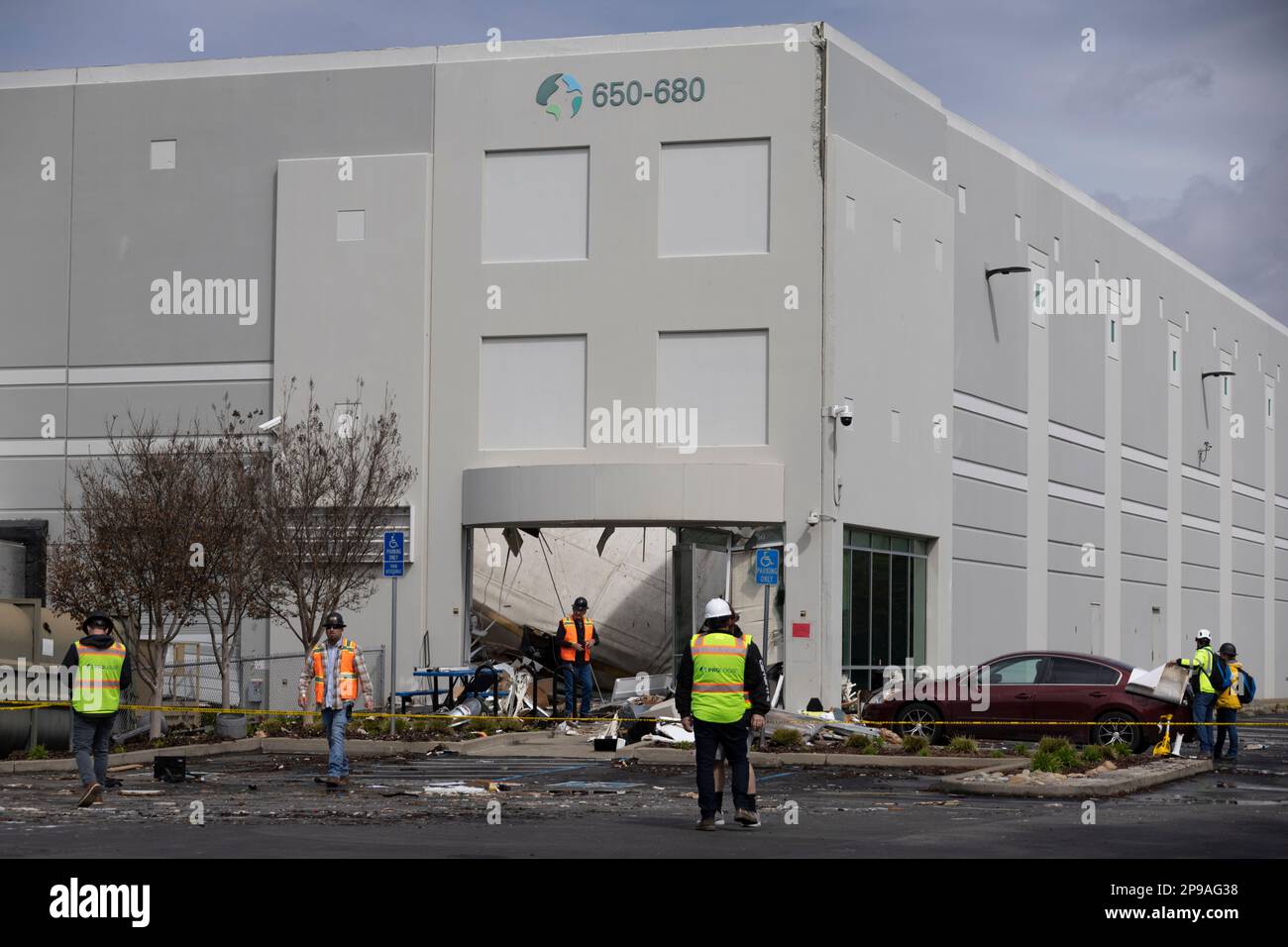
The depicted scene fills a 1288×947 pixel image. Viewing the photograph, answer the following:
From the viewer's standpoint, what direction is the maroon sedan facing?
to the viewer's left

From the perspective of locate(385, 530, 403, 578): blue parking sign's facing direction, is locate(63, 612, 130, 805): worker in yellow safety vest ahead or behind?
ahead

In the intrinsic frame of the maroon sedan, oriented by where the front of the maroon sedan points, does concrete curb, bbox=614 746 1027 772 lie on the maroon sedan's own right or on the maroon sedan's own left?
on the maroon sedan's own left

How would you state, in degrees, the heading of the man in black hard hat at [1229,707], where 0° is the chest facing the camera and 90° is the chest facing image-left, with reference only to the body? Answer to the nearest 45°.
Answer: approximately 90°

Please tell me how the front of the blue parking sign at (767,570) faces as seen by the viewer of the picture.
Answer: facing the viewer

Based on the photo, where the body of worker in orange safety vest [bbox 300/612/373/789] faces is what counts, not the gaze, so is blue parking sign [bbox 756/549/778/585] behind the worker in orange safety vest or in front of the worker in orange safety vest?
behind

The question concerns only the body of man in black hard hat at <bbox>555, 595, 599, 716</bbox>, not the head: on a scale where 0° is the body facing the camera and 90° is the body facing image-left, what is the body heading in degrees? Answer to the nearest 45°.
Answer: approximately 0°

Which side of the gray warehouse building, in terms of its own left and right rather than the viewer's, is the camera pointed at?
front

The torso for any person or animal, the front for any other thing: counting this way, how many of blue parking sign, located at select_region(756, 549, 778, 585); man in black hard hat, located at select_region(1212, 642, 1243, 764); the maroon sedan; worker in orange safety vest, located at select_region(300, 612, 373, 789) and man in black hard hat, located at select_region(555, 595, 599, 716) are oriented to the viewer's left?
2

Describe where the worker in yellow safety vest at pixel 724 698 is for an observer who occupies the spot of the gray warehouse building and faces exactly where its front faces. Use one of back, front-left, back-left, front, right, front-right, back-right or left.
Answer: front

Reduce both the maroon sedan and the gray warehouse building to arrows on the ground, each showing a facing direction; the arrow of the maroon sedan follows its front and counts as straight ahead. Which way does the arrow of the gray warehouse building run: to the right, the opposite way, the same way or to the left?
to the left

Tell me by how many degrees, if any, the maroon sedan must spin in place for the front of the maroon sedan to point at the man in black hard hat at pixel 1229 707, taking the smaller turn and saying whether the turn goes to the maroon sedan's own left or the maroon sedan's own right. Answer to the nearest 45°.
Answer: approximately 180°

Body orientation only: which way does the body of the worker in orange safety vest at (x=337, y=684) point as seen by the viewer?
toward the camera
